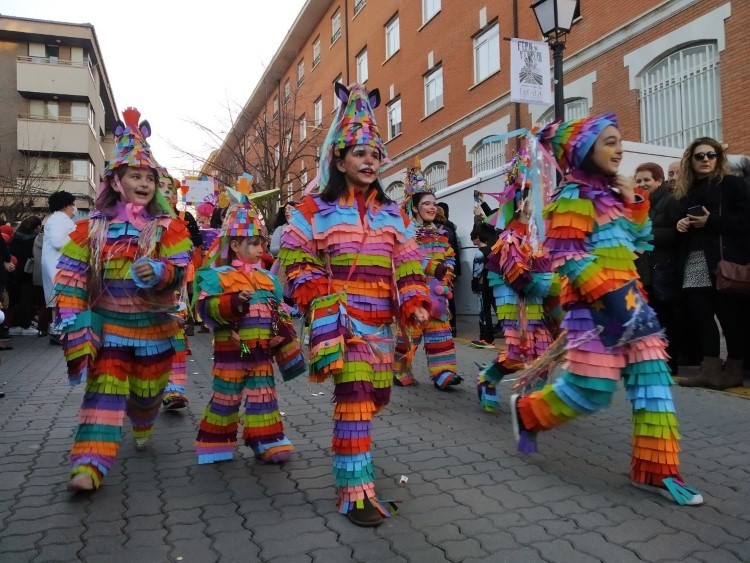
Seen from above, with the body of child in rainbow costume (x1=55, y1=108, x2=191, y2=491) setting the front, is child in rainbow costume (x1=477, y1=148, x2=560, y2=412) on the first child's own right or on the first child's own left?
on the first child's own left

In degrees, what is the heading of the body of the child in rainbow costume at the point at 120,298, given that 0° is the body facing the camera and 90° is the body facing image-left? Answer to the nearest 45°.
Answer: approximately 0°

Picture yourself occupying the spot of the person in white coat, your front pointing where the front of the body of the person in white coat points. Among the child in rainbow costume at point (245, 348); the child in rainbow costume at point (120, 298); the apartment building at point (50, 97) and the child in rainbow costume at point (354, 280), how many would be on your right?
3

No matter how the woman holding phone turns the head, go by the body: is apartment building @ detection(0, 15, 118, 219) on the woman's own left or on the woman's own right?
on the woman's own right

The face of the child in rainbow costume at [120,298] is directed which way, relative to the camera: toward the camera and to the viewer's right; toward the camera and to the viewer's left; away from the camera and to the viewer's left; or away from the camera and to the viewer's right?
toward the camera and to the viewer's right

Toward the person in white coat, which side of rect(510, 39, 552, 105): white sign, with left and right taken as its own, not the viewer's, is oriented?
right

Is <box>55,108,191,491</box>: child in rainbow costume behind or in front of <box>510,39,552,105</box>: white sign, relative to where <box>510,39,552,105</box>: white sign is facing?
in front
